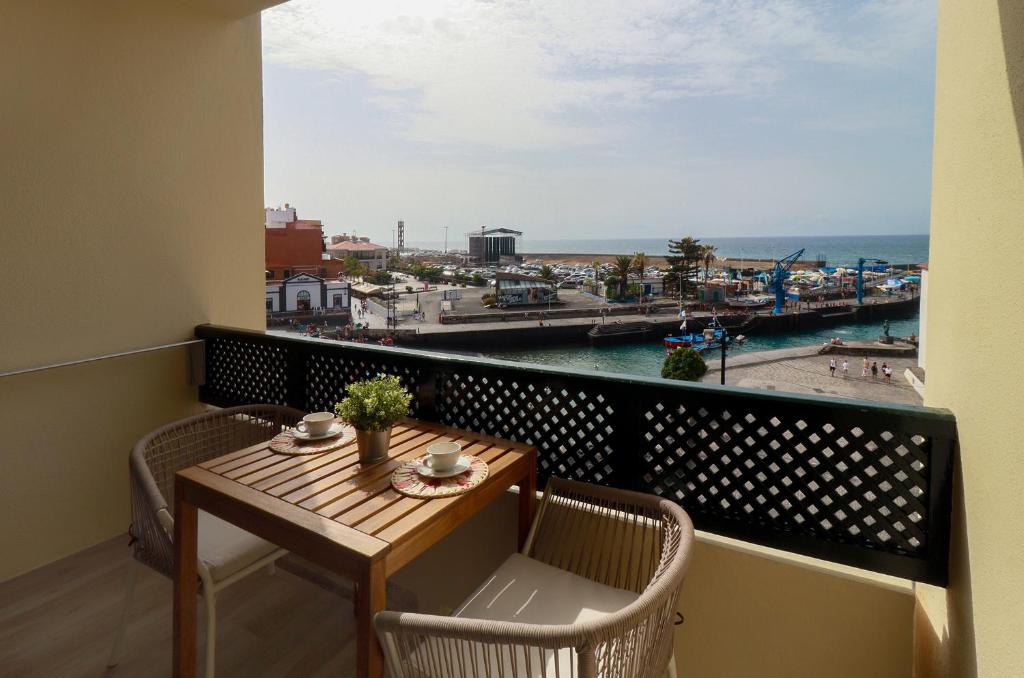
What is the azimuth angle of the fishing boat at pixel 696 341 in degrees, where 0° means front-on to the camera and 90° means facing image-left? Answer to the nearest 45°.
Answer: approximately 90°

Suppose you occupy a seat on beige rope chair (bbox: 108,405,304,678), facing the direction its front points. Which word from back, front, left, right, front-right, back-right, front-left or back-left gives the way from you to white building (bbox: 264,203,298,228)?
back-left

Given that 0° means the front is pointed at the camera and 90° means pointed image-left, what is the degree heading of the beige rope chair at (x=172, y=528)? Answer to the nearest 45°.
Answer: approximately 315°

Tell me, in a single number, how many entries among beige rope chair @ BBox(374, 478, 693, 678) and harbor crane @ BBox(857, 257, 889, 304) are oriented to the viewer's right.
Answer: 1

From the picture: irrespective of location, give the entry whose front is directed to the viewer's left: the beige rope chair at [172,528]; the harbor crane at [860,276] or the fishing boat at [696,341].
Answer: the fishing boat

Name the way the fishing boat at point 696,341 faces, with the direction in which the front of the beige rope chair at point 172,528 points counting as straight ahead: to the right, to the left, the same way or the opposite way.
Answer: the opposite way

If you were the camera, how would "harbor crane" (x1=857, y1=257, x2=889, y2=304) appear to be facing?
facing to the right of the viewer

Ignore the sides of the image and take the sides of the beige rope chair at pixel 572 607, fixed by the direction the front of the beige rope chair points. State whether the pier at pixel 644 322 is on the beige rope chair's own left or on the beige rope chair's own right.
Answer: on the beige rope chair's own right

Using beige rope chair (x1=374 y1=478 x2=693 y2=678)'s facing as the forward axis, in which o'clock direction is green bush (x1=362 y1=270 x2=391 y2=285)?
The green bush is roughly at 1 o'clock from the beige rope chair.

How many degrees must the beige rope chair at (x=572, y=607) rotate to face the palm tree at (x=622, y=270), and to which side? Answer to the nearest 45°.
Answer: approximately 45° to its right

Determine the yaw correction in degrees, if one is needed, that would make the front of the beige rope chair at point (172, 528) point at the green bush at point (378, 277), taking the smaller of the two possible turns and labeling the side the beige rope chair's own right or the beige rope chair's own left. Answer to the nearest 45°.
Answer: approximately 135° to the beige rope chair's own left

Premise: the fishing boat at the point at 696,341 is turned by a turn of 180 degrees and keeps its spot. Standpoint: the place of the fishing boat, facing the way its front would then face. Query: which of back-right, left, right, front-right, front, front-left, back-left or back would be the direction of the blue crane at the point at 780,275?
front-left

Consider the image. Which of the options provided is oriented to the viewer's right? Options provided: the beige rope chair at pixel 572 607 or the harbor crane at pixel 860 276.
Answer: the harbor crane

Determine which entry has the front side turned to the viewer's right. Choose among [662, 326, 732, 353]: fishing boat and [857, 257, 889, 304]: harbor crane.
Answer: the harbor crane
